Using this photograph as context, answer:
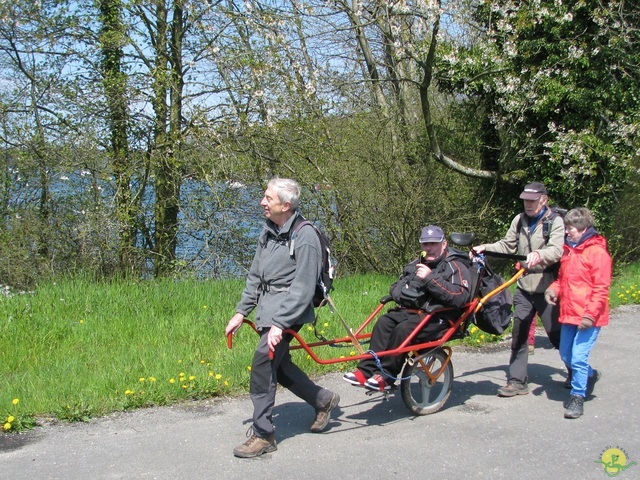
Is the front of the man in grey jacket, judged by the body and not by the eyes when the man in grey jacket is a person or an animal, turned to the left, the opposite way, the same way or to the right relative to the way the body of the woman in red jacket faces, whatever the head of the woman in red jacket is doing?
the same way

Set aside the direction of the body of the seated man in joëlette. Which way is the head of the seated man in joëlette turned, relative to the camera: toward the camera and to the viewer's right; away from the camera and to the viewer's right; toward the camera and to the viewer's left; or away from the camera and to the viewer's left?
toward the camera and to the viewer's left

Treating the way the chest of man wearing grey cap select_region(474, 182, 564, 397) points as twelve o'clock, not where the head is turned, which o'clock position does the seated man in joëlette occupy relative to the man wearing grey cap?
The seated man in joëlette is roughly at 12 o'clock from the man wearing grey cap.

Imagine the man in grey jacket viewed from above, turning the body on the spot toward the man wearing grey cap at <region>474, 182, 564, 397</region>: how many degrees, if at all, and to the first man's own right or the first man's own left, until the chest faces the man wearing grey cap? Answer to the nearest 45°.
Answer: approximately 180°

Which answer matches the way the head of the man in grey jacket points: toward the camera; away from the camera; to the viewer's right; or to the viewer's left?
to the viewer's left

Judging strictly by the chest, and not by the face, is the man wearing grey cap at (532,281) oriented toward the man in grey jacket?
yes

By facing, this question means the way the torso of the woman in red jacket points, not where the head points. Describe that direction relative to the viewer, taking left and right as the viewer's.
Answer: facing the viewer and to the left of the viewer

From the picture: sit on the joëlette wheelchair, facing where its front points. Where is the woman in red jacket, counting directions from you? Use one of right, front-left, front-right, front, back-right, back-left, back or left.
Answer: back-left

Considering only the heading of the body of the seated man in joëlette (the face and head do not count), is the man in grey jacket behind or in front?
in front

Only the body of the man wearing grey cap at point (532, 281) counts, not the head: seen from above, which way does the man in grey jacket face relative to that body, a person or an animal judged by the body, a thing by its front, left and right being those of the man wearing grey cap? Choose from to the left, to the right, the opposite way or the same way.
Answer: the same way

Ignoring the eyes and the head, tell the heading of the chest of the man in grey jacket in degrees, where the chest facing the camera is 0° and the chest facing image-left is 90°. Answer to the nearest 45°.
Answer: approximately 45°

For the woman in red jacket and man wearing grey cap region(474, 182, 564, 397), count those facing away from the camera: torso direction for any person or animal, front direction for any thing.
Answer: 0

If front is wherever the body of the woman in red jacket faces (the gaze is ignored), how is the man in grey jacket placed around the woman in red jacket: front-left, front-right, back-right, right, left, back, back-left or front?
front

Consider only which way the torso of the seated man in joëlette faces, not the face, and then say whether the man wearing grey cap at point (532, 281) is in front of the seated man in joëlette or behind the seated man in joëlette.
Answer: behind

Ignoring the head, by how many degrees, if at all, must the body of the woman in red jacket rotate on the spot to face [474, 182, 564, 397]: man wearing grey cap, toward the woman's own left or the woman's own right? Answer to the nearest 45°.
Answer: approximately 90° to the woman's own right

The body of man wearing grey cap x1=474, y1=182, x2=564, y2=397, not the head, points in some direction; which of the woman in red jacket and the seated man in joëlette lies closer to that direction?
the seated man in joëlette
